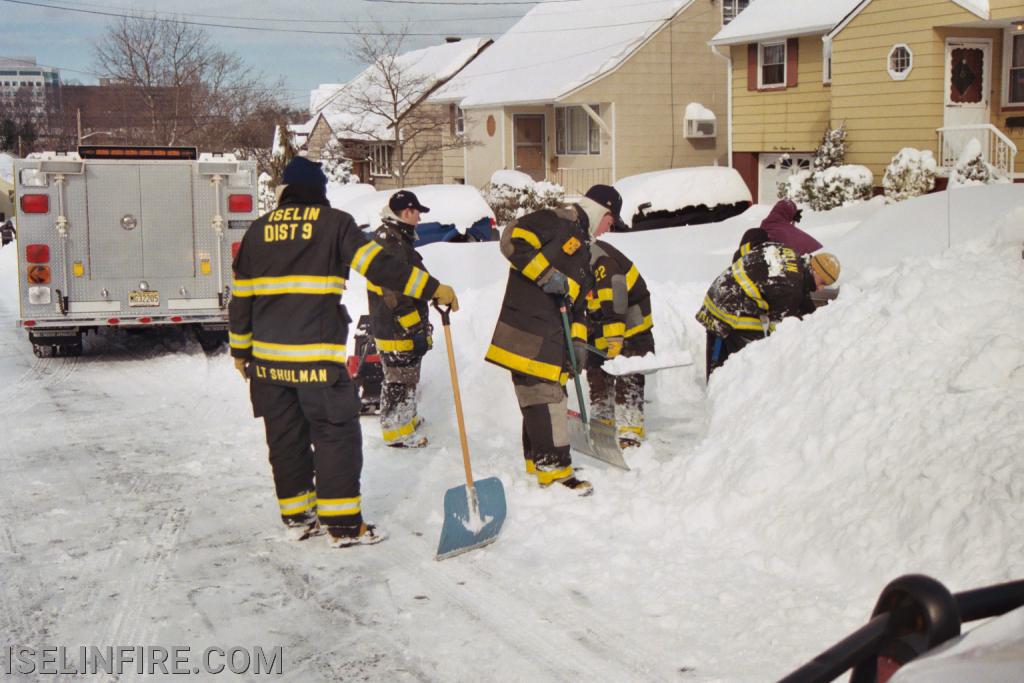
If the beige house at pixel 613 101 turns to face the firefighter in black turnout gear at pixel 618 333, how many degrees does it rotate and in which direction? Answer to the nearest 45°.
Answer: approximately 45° to its left

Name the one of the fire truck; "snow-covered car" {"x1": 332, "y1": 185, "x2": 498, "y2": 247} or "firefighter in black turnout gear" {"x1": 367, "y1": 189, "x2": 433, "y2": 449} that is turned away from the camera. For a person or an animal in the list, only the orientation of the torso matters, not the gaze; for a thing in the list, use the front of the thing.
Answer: the fire truck

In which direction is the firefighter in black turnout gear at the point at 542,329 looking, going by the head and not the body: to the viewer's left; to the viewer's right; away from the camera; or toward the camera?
to the viewer's right

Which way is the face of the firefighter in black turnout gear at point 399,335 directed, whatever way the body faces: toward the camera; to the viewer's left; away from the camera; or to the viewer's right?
to the viewer's right

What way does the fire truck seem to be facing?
away from the camera

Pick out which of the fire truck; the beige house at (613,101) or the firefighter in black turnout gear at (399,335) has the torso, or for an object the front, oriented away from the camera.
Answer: the fire truck

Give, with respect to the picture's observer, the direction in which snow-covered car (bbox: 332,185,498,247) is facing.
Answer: facing to the left of the viewer

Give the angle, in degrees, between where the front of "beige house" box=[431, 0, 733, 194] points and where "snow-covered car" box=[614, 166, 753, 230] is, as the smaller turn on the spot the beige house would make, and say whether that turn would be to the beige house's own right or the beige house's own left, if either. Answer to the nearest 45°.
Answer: approximately 45° to the beige house's own left
